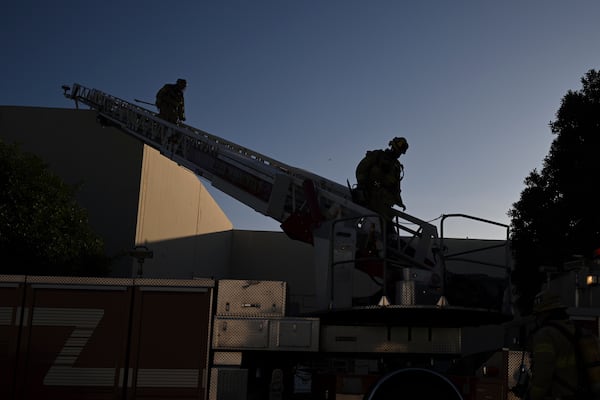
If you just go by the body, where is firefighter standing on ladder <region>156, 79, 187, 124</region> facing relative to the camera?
to the viewer's right

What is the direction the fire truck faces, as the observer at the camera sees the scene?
facing to the left of the viewer
